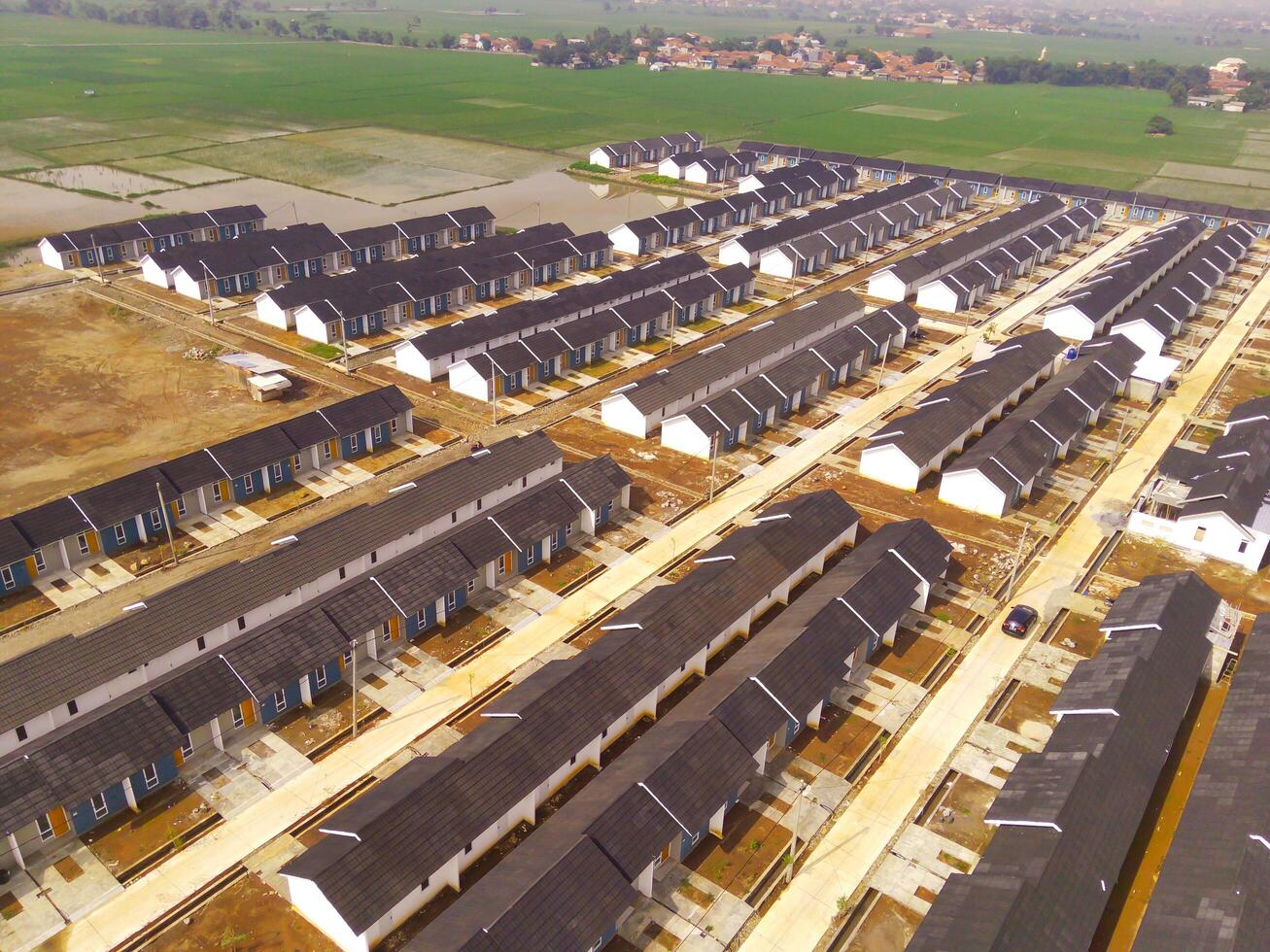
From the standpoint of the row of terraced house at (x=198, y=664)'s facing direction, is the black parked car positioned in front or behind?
in front

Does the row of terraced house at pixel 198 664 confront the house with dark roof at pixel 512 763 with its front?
yes

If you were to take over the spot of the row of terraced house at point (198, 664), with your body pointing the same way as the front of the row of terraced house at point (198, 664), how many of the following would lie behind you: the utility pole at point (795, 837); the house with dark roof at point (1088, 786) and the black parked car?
0

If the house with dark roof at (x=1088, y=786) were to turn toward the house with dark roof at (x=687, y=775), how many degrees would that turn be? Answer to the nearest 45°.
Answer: approximately 45° to its left

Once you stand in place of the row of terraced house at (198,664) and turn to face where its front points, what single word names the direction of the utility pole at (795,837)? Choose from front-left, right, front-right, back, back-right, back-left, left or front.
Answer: front

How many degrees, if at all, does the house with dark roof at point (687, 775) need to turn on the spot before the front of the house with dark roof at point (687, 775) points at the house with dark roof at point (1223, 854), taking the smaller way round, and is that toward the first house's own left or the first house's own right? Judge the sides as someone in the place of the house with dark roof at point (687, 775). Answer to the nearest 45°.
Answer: approximately 45° to the first house's own left

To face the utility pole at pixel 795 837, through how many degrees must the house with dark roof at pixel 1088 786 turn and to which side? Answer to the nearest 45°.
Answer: approximately 45° to its left

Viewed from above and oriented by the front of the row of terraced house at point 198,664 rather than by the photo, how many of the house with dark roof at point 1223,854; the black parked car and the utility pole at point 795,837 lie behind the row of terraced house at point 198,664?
0
